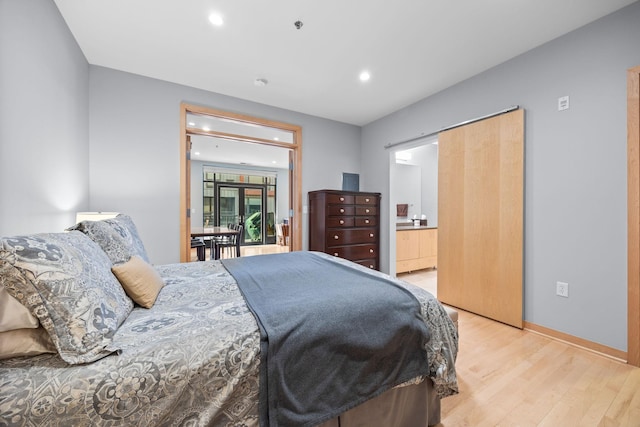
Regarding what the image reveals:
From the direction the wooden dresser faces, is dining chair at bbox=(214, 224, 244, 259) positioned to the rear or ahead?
to the rear

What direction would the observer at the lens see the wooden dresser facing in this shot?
facing the viewer and to the right of the viewer

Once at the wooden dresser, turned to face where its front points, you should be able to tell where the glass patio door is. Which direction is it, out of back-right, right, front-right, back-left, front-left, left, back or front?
back

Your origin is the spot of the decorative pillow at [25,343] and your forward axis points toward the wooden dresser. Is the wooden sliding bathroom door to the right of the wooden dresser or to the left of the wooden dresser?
right

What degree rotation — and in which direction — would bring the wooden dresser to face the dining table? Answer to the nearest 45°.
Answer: approximately 135° to its right

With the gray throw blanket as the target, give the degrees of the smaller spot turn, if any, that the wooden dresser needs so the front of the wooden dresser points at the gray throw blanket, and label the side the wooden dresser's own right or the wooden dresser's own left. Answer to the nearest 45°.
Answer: approximately 45° to the wooden dresser's own right

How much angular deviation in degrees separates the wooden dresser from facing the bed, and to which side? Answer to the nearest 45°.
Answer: approximately 45° to its right

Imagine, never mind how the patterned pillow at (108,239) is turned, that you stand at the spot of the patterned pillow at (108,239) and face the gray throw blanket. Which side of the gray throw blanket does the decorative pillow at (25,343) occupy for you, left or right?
right

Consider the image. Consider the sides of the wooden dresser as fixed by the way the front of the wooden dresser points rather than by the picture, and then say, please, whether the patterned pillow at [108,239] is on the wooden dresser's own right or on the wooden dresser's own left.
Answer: on the wooden dresser's own right

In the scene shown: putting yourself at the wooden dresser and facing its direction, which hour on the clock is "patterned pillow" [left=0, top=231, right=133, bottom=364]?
The patterned pillow is roughly at 2 o'clock from the wooden dresser.

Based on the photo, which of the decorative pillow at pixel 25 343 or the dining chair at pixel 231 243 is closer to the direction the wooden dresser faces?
the decorative pillow
